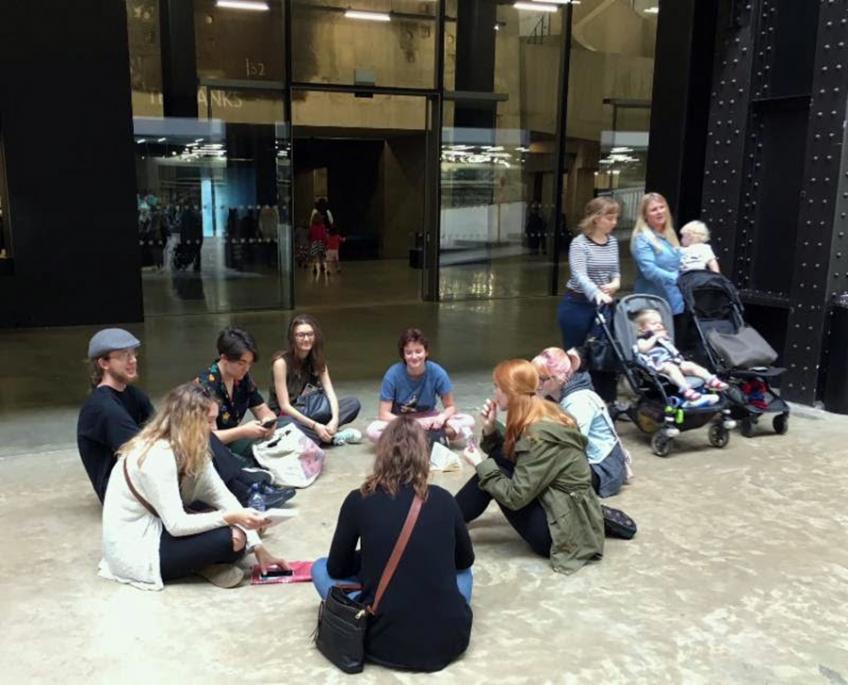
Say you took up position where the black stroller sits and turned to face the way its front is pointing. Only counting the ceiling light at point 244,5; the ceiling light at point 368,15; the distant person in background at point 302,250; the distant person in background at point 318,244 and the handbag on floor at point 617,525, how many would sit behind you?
4

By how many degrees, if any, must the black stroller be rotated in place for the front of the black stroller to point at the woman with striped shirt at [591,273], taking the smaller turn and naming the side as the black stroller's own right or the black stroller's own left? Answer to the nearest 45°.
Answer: approximately 135° to the black stroller's own right

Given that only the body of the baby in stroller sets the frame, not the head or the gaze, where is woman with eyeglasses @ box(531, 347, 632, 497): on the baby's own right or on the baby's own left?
on the baby's own right

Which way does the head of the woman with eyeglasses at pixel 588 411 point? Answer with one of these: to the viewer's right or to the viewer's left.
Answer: to the viewer's left

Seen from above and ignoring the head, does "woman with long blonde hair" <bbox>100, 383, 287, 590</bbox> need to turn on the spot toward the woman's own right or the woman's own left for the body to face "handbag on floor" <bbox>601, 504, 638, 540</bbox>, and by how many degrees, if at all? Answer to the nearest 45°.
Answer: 0° — they already face it

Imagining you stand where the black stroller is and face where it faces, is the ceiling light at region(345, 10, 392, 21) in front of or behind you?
behind

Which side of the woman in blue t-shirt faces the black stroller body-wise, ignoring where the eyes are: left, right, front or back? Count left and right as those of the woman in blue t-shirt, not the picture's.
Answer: left

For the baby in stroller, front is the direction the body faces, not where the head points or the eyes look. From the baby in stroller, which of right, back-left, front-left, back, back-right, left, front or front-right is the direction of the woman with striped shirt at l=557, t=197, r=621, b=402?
back

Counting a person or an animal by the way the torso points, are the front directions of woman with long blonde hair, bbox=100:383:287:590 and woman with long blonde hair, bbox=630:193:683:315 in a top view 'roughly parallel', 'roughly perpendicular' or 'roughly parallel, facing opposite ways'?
roughly perpendicular

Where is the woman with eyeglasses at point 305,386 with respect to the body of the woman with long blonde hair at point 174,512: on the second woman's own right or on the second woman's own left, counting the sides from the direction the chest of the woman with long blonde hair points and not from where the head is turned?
on the second woman's own left

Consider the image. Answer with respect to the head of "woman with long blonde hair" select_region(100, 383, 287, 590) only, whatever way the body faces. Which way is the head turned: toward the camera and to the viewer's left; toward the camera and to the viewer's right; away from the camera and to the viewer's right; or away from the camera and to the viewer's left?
away from the camera and to the viewer's right

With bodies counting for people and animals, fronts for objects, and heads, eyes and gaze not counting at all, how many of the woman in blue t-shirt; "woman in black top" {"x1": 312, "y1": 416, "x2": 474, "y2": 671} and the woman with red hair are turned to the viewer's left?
1

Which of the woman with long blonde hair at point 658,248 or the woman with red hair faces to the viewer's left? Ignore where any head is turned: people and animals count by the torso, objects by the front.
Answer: the woman with red hair

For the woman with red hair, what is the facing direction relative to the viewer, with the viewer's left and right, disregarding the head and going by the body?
facing to the left of the viewer

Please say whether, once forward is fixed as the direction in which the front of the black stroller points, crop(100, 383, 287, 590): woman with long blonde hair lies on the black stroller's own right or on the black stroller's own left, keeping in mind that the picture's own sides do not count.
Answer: on the black stroller's own right

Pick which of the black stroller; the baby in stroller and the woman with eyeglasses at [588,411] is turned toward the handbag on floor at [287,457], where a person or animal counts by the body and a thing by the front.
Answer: the woman with eyeglasses

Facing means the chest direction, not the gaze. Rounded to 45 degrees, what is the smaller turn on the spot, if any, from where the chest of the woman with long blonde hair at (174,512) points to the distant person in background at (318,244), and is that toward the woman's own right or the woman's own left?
approximately 90° to the woman's own left
